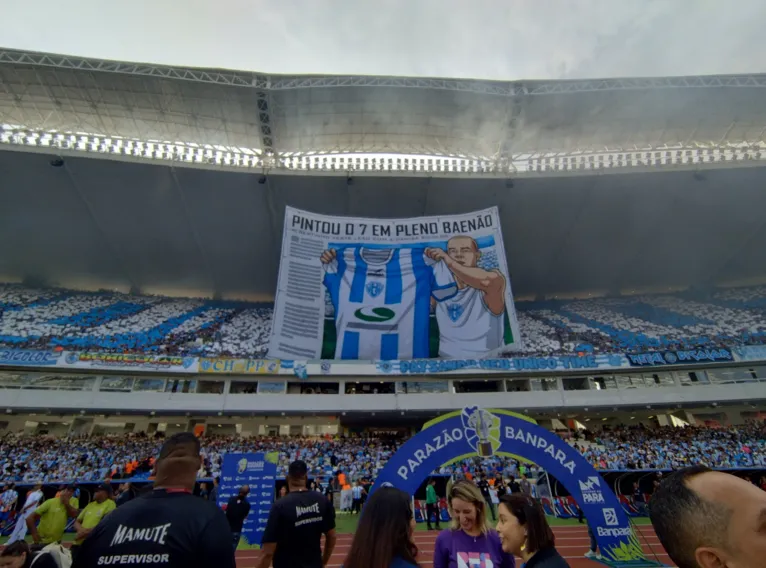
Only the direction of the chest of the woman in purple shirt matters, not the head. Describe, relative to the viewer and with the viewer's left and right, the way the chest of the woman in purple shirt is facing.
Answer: facing the viewer

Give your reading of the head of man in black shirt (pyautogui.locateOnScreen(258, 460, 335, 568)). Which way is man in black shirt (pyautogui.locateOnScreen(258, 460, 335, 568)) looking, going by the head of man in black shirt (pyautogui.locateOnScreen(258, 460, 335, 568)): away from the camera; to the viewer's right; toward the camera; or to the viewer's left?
away from the camera

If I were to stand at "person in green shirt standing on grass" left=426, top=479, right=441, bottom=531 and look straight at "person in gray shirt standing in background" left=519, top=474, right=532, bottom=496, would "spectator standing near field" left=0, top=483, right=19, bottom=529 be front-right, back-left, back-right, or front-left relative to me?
back-left

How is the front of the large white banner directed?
toward the camera

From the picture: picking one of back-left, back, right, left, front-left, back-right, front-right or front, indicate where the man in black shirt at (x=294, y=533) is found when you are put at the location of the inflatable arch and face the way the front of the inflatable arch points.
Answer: front-right

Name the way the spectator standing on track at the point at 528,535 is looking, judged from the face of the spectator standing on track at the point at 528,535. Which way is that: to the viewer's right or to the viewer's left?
to the viewer's left

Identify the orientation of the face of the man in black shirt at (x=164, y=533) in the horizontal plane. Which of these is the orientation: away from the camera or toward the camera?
away from the camera

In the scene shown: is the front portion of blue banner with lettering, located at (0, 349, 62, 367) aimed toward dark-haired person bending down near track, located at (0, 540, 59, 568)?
yes

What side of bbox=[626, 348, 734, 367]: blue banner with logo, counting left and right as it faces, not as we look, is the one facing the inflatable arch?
front

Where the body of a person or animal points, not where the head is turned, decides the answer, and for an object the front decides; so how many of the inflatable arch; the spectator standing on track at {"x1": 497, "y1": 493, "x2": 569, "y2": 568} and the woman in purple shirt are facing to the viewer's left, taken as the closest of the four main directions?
1

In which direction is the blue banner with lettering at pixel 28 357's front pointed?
toward the camera

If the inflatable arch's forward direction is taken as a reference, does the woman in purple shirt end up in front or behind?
in front

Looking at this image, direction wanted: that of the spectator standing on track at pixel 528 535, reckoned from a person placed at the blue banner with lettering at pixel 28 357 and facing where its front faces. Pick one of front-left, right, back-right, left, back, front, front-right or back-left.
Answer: front

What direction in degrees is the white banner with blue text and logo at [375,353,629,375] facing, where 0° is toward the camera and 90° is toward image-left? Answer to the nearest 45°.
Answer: approximately 0°

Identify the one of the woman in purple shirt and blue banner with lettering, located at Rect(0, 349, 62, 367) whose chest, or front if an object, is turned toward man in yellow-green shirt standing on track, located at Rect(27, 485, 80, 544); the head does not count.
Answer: the blue banner with lettering
